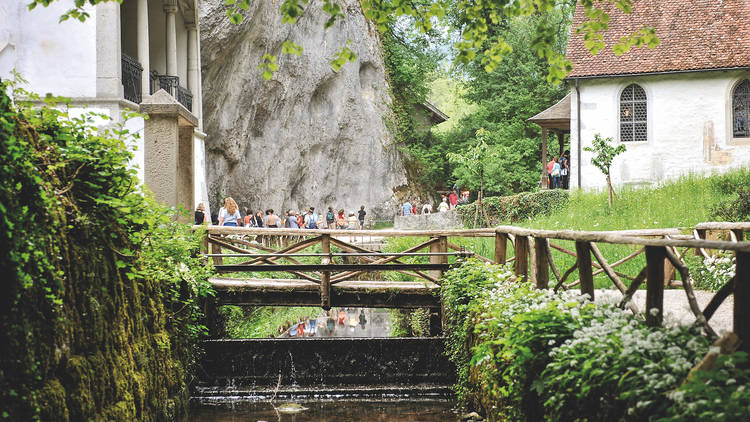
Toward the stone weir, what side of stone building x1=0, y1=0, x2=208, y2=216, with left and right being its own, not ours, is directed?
right

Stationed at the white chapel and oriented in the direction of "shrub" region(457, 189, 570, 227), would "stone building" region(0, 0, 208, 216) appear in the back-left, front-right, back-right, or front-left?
front-left

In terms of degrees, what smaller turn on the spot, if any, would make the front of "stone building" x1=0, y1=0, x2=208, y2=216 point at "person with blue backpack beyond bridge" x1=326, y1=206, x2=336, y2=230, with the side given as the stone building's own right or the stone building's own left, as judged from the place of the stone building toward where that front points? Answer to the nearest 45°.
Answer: approximately 45° to the stone building's own left

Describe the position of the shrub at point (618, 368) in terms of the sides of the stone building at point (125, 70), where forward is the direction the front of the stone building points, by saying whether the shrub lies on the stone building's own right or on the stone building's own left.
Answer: on the stone building's own right

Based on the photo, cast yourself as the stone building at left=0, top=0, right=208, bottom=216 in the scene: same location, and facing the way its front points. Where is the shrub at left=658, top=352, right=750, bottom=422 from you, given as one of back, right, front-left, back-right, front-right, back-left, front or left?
right

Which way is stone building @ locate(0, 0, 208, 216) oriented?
to the viewer's right

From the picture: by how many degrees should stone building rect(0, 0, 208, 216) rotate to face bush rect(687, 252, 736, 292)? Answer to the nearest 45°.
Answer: approximately 45° to its right

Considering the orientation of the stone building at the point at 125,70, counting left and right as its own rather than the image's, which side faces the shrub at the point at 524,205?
front

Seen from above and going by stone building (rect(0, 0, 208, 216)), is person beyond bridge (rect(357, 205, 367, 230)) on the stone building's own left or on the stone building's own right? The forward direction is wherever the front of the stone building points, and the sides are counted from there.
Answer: on the stone building's own left

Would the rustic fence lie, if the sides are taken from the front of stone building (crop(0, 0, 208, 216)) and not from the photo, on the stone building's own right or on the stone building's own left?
on the stone building's own right

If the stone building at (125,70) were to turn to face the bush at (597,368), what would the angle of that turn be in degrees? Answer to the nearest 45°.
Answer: approximately 90° to its right
